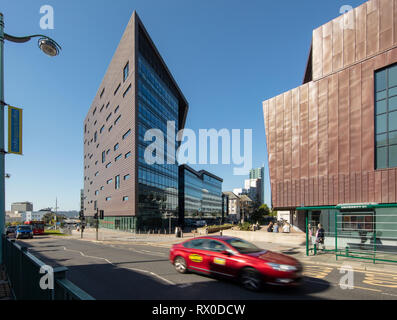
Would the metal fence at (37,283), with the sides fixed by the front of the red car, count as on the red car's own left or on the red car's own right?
on the red car's own right

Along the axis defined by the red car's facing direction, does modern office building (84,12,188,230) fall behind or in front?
behind

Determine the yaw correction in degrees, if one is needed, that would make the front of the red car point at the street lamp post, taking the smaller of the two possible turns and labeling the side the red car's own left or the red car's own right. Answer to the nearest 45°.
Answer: approximately 135° to the red car's own right

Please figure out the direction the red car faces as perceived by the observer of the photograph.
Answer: facing the viewer and to the right of the viewer

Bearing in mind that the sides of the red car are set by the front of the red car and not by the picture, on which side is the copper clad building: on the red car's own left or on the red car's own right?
on the red car's own left
